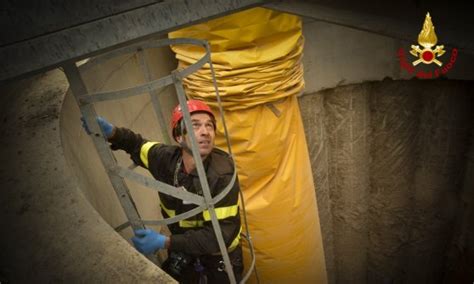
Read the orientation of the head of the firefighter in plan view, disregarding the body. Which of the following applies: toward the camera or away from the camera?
toward the camera

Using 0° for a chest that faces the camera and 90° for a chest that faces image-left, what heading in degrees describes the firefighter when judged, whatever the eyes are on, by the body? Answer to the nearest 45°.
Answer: approximately 45°

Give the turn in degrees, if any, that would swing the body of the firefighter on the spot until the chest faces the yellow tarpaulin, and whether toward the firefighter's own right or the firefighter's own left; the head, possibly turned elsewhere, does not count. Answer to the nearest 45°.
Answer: approximately 180°
